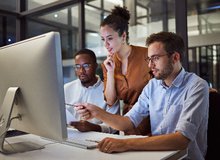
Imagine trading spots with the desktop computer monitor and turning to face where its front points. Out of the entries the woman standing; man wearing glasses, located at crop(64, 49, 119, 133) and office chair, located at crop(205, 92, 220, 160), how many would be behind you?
0

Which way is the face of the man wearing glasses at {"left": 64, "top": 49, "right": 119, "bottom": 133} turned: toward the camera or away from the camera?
toward the camera

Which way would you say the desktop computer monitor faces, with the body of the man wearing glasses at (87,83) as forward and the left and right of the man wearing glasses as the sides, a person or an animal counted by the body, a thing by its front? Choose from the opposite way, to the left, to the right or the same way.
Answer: the opposite way

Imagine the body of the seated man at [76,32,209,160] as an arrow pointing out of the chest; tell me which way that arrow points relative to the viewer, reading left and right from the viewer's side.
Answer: facing the viewer and to the left of the viewer

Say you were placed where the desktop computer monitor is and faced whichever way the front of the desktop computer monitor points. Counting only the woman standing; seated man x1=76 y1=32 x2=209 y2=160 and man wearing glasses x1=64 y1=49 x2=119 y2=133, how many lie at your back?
0

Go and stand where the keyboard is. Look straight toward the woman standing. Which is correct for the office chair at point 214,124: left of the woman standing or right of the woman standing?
right

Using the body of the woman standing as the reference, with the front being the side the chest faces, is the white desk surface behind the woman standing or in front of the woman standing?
in front

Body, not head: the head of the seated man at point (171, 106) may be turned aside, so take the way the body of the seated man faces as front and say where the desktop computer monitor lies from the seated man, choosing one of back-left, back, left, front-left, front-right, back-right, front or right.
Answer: front

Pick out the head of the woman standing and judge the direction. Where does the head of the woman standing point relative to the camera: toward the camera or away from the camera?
toward the camera

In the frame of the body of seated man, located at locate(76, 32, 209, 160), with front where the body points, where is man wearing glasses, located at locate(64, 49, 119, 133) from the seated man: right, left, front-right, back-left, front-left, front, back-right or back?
right

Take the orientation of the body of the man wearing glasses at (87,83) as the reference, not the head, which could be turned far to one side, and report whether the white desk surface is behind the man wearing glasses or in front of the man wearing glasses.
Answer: in front

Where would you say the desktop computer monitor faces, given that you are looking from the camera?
facing away from the viewer and to the right of the viewer

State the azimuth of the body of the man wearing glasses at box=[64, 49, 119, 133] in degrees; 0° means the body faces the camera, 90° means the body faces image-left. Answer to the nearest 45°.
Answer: approximately 45°

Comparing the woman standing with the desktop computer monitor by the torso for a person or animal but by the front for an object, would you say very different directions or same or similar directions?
very different directions

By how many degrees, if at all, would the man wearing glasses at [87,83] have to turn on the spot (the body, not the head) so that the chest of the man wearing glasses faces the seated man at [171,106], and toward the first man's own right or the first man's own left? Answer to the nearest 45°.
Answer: approximately 90° to the first man's own left
